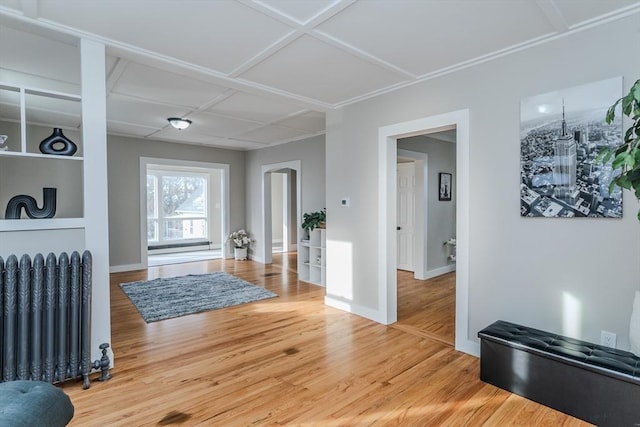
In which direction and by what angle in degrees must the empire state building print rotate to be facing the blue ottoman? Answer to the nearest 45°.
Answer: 0° — it already faces it

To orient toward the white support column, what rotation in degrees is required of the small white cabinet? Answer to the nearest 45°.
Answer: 0° — it already faces it

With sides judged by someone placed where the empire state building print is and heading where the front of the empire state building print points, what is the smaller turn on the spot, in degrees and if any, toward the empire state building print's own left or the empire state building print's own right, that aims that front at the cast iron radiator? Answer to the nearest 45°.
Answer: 0° — it already faces it

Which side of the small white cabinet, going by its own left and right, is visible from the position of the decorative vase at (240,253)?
right

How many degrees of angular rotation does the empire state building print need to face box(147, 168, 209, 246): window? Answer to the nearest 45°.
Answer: approximately 45° to its right

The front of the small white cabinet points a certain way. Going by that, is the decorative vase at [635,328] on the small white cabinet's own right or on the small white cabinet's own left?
on the small white cabinet's own left

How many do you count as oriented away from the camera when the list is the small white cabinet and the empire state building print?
0

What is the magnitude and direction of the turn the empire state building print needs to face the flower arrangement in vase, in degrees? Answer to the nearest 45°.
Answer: approximately 45° to its right

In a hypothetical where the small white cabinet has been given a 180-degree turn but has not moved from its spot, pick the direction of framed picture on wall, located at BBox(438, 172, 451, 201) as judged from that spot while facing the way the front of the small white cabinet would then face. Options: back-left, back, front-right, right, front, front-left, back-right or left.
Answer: front-right

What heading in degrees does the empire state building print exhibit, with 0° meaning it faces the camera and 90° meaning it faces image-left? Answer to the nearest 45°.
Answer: approximately 45°

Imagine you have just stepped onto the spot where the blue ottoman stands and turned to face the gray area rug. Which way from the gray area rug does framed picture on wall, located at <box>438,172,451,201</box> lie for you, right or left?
right
